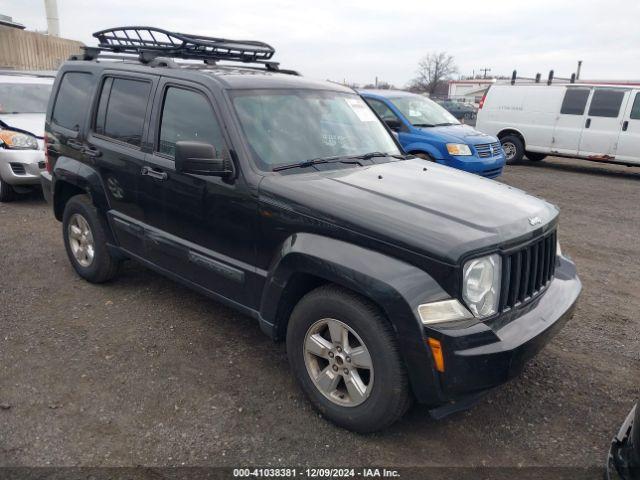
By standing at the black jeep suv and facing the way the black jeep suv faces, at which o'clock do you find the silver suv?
The silver suv is roughly at 6 o'clock from the black jeep suv.

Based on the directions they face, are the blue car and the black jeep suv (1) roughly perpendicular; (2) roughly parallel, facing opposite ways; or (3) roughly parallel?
roughly parallel

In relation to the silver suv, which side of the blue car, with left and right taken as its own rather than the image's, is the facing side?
right

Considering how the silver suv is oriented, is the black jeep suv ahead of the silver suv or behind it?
ahead

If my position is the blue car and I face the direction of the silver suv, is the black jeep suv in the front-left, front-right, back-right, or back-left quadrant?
front-left

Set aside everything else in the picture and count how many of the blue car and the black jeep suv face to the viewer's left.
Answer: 0

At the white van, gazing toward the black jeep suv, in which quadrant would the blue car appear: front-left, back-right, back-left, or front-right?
front-right

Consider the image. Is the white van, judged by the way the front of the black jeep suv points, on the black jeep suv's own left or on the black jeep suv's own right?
on the black jeep suv's own left

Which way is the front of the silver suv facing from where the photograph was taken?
facing the viewer and to the right of the viewer

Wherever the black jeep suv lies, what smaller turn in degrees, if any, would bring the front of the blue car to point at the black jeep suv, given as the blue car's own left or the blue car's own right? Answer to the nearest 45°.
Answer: approximately 45° to the blue car's own right
